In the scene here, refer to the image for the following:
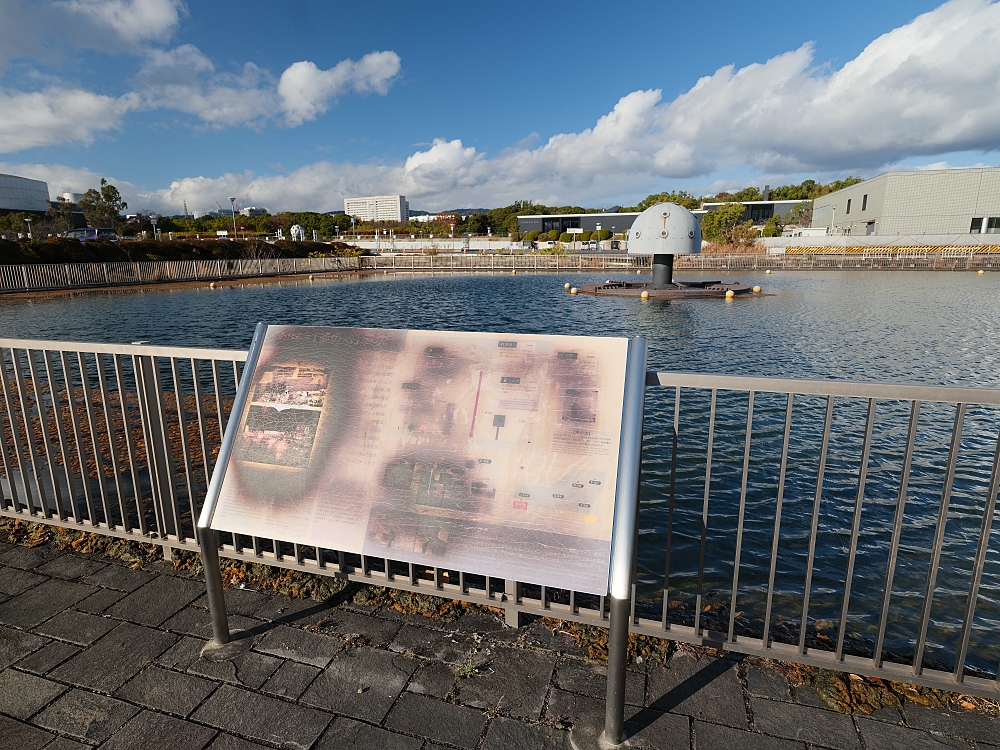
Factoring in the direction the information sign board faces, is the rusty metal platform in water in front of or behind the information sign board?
behind

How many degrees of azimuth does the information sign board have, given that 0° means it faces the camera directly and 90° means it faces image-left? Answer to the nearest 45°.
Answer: approximately 45°

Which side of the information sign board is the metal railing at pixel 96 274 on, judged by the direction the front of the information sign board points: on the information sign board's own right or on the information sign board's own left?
on the information sign board's own right
